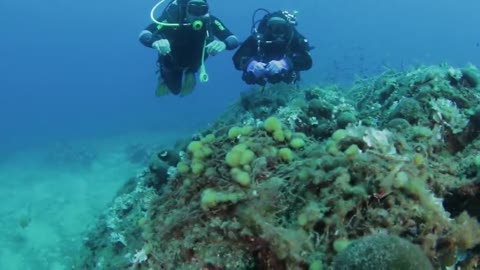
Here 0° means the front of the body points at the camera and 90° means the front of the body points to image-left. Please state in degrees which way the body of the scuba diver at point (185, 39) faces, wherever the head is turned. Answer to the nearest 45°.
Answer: approximately 0°

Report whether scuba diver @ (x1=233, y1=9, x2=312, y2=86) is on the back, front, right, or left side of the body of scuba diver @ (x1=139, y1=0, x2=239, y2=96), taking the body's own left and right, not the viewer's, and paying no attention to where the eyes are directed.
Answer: left

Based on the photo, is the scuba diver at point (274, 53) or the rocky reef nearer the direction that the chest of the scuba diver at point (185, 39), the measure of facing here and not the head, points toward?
the rocky reef

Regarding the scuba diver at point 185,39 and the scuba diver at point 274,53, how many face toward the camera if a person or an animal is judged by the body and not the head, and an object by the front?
2

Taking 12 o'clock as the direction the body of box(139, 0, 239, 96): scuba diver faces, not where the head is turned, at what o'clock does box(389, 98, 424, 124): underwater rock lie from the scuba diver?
The underwater rock is roughly at 11 o'clock from the scuba diver.

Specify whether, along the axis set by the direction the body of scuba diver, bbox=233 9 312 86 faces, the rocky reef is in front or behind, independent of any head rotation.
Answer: in front

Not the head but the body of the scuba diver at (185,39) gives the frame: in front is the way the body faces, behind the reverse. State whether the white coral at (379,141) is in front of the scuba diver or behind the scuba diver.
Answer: in front

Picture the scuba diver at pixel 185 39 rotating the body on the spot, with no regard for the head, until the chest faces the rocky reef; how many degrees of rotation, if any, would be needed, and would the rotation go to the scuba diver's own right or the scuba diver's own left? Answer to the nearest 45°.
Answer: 0° — they already face it

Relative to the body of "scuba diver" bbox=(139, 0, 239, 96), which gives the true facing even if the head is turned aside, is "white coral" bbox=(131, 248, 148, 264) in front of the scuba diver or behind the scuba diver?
in front
